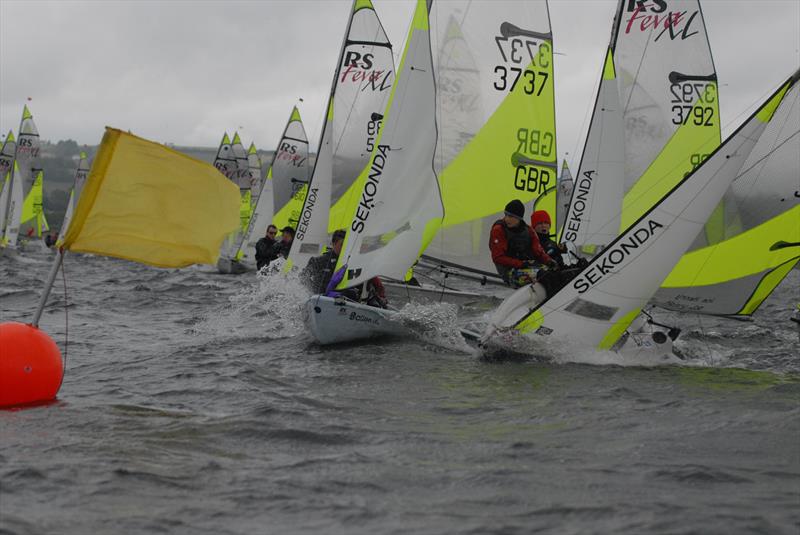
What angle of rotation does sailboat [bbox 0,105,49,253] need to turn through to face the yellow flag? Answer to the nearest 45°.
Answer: approximately 45° to its left

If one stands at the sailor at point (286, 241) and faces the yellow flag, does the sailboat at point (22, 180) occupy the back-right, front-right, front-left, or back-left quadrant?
back-right

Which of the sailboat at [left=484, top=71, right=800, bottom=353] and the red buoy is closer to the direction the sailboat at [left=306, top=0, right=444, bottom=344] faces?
the red buoy

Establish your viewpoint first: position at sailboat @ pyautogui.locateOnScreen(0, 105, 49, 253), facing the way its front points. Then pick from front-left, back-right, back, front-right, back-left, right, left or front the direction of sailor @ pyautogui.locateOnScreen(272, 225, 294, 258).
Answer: front-left

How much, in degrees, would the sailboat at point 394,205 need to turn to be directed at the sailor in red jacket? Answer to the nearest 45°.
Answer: approximately 135° to its left

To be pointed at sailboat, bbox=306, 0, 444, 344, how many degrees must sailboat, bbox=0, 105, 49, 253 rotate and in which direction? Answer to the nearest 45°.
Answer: approximately 45° to its left

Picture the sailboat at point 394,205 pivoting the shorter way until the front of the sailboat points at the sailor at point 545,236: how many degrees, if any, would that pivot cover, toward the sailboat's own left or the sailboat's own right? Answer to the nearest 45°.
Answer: approximately 135° to the sailboat's own left

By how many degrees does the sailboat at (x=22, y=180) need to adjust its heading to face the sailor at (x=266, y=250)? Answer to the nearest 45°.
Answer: approximately 45° to its left

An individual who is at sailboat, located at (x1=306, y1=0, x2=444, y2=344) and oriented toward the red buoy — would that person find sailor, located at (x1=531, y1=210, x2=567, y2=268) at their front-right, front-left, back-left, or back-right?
back-left
